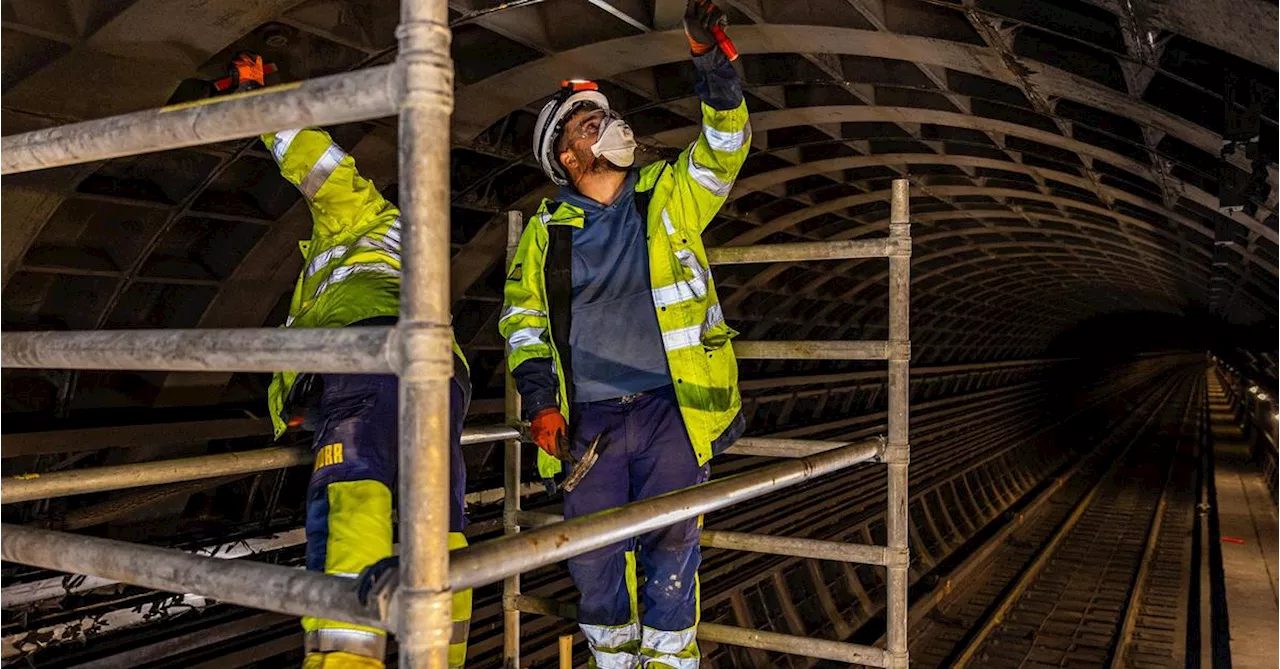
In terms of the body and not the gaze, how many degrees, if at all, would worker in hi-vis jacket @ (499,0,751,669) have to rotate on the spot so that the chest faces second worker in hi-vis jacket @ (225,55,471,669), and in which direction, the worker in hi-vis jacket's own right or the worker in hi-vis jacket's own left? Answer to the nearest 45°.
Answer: approximately 45° to the worker in hi-vis jacket's own right

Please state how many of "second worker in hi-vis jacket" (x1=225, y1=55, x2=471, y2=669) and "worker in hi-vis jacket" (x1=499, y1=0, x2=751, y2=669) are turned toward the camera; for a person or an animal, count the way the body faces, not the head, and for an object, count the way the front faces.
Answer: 1

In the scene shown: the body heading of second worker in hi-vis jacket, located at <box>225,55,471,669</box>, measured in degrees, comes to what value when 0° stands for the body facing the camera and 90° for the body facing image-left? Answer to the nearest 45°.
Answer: approximately 135°

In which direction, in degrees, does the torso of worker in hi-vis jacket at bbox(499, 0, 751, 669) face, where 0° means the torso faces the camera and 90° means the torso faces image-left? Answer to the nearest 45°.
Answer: approximately 0°

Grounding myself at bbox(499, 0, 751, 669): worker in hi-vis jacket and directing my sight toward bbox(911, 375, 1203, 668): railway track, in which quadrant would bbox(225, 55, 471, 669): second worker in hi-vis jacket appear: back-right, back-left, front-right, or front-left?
back-left

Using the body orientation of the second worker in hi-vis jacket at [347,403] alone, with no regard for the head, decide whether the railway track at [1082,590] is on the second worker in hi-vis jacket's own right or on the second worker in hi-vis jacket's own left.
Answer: on the second worker in hi-vis jacket's own right

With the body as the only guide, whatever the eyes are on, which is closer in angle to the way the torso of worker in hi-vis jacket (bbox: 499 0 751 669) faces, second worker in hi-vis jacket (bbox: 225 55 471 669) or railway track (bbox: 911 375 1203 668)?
the second worker in hi-vis jacket
